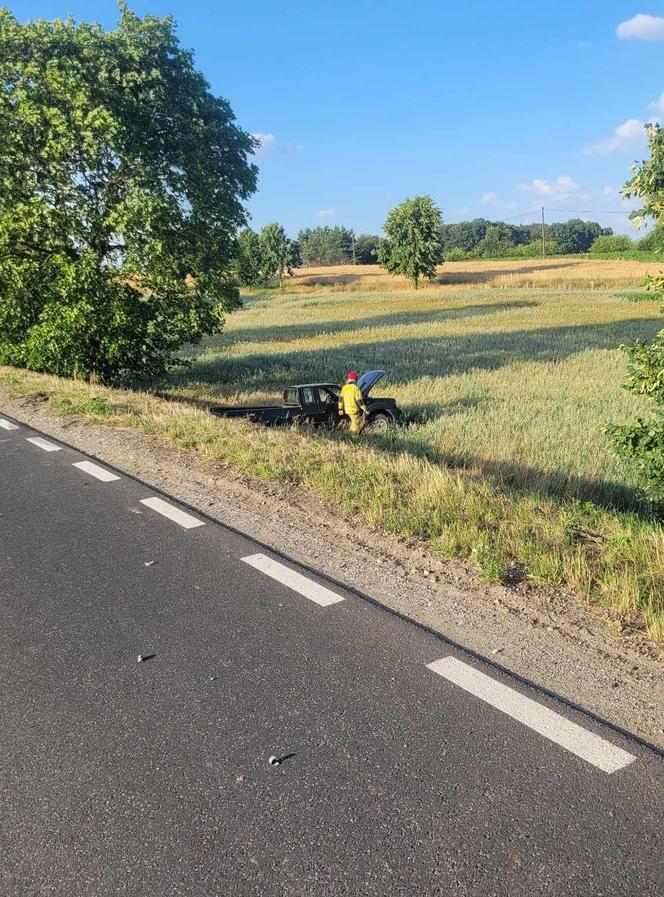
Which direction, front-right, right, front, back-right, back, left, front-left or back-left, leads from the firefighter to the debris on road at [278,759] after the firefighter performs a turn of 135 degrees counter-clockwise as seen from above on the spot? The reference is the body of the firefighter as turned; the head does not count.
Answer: front-left

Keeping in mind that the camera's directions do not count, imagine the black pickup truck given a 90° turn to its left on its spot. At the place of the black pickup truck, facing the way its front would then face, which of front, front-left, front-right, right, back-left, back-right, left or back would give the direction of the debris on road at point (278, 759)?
back

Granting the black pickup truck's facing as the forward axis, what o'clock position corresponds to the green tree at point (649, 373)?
The green tree is roughly at 2 o'clock from the black pickup truck.

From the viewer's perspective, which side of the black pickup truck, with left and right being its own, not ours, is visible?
right

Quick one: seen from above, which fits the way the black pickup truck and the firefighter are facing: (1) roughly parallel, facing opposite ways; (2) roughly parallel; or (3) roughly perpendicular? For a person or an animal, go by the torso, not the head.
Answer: roughly perpendicular

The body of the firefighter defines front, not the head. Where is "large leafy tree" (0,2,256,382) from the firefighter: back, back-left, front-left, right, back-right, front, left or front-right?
front-left

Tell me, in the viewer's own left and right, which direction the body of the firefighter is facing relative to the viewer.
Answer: facing away from the viewer

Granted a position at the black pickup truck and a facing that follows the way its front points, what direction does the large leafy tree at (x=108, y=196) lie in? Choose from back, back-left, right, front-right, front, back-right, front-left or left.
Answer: back-left
